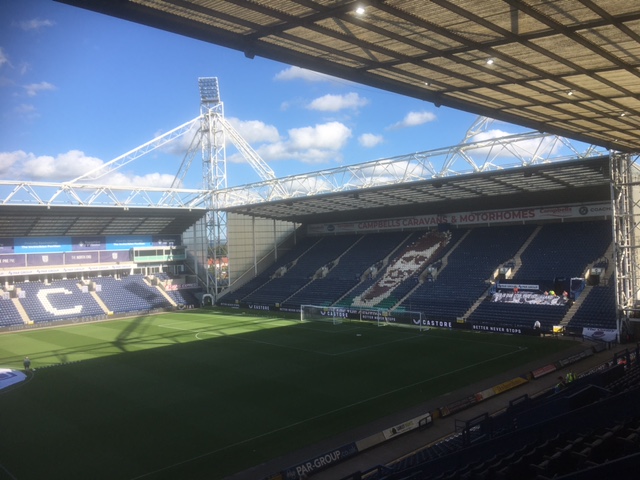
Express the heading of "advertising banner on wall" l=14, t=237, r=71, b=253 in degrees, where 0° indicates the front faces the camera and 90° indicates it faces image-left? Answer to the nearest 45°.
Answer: approximately 0°

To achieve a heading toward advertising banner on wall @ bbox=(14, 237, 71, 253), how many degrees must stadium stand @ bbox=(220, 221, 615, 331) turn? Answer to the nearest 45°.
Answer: approximately 45° to its right

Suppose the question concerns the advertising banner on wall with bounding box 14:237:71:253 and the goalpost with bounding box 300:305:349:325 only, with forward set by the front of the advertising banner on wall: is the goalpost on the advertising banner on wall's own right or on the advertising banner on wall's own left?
on the advertising banner on wall's own left

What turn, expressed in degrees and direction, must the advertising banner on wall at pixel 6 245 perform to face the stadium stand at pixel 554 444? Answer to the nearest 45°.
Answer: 0° — it already faces it

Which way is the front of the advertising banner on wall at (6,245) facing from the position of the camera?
facing the viewer

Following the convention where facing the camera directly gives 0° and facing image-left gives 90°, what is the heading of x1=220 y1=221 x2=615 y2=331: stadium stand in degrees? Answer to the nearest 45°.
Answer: approximately 45°

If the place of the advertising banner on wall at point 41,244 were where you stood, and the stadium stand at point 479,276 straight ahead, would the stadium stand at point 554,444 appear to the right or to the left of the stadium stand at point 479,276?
right

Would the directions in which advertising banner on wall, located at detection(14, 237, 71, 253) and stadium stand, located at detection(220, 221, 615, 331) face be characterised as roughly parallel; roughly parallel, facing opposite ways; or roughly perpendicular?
roughly perpendicular

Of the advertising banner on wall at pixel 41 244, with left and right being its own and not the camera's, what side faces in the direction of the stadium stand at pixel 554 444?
front
